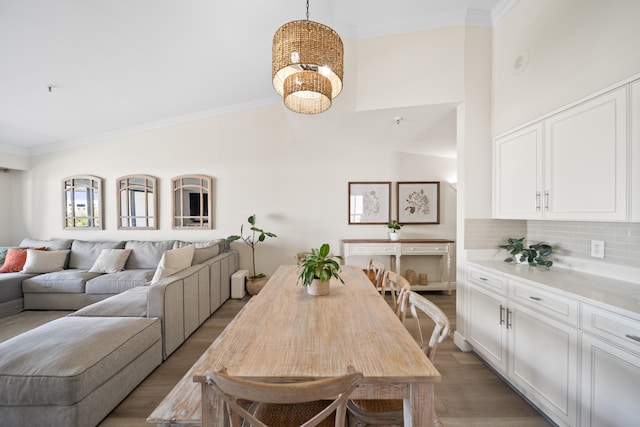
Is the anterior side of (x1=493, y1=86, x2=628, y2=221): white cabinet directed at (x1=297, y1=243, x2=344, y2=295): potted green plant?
yes

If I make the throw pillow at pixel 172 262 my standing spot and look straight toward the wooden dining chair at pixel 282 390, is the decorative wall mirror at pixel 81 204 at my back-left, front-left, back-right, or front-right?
back-right

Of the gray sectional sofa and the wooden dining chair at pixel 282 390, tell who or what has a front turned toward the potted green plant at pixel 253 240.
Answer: the wooden dining chair

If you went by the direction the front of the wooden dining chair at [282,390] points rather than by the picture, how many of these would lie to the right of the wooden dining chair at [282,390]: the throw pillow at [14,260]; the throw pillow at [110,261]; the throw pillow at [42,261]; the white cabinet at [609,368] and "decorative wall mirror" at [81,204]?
1

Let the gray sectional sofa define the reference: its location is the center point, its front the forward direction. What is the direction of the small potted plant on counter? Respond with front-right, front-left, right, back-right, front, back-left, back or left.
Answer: left

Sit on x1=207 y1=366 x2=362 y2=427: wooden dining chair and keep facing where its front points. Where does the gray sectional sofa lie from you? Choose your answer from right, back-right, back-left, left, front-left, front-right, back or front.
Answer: front-left

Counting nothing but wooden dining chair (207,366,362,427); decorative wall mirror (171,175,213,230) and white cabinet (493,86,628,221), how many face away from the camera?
1

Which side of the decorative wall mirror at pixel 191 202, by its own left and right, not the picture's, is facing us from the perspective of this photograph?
front

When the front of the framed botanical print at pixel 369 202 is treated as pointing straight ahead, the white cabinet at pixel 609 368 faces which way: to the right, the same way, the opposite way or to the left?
to the right

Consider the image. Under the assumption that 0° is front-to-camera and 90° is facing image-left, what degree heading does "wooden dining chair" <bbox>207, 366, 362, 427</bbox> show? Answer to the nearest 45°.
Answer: approximately 180°

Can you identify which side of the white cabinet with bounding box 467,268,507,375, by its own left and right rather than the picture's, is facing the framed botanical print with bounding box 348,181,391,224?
right

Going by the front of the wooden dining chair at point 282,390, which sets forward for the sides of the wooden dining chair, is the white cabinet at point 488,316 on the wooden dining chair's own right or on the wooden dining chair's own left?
on the wooden dining chair's own right

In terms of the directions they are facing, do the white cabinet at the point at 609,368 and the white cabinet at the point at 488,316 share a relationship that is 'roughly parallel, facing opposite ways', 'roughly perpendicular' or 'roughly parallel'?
roughly parallel

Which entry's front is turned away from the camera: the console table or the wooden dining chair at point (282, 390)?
the wooden dining chair

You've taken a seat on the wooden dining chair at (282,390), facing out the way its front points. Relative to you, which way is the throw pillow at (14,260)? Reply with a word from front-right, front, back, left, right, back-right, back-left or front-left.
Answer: front-left

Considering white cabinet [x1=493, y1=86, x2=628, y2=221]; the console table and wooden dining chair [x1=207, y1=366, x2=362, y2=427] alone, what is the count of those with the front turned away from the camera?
1

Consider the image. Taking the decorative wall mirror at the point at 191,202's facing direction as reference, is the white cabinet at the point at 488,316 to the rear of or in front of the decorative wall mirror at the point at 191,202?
in front

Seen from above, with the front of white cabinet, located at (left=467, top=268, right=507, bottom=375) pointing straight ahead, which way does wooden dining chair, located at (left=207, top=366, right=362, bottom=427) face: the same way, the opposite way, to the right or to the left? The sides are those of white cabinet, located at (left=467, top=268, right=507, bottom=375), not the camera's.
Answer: to the right

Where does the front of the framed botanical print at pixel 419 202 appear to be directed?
toward the camera
